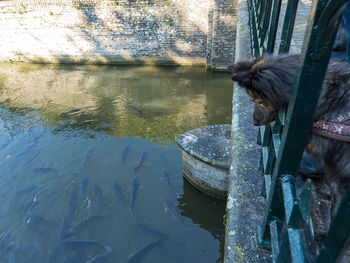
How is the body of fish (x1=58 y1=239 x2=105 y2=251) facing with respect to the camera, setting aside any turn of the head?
to the viewer's left

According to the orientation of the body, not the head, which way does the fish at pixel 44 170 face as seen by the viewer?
to the viewer's left

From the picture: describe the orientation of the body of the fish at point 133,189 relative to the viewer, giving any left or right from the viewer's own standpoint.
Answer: facing away from the viewer

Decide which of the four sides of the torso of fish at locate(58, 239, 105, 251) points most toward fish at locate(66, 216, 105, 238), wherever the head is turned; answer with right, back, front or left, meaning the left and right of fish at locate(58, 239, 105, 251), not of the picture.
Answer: right

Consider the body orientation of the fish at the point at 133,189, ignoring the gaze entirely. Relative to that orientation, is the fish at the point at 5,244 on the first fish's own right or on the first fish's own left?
on the first fish's own left

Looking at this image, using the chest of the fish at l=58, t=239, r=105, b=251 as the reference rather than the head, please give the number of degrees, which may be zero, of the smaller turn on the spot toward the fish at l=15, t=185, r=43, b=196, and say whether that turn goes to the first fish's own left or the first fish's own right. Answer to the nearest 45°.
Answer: approximately 90° to the first fish's own right
